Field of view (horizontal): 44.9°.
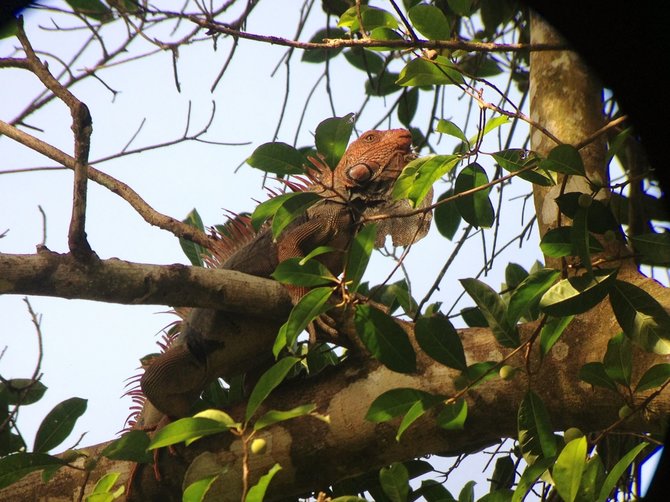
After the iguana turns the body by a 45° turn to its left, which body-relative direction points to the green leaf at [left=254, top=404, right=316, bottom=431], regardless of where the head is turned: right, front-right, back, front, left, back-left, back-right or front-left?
back-right

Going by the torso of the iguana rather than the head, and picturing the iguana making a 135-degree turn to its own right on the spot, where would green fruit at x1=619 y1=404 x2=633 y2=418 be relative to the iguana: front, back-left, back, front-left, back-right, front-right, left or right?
left

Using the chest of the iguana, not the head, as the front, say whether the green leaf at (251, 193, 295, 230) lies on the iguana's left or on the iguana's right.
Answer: on the iguana's right

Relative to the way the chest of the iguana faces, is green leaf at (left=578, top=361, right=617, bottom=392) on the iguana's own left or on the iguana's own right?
on the iguana's own right

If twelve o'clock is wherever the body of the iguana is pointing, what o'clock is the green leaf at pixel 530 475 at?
The green leaf is roughly at 2 o'clock from the iguana.

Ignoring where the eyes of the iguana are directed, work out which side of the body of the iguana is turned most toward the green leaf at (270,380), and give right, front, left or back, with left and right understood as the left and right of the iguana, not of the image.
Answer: right

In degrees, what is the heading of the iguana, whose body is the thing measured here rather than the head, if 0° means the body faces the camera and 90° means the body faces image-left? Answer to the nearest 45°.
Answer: approximately 270°
